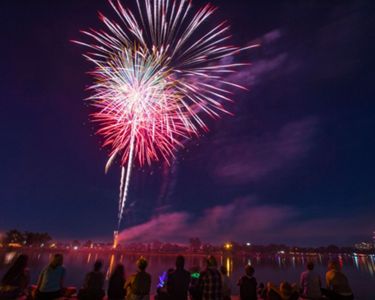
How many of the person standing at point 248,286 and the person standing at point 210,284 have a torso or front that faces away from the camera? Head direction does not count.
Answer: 2

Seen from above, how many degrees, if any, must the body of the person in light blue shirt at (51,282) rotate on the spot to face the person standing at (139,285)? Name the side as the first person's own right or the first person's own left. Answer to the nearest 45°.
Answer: approximately 90° to the first person's own right

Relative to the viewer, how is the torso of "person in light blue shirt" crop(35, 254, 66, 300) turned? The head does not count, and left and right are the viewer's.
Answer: facing away from the viewer and to the right of the viewer

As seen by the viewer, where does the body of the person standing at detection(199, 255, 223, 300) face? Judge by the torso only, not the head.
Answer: away from the camera

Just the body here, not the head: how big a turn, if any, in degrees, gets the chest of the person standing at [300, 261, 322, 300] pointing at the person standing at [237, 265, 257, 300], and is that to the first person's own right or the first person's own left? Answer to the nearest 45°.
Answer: approximately 135° to the first person's own left

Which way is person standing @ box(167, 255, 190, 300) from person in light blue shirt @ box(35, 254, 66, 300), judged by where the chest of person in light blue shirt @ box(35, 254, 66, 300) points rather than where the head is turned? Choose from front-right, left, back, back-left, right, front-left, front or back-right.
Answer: right

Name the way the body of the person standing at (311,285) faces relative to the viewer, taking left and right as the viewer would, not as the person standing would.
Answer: facing away from the viewer

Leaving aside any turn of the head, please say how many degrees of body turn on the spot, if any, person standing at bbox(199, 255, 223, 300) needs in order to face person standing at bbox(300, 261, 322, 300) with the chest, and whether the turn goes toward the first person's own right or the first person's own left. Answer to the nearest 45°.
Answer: approximately 45° to the first person's own right

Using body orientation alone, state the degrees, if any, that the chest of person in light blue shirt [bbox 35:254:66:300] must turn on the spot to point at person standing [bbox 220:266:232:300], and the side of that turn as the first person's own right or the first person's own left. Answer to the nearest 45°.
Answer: approximately 45° to the first person's own right

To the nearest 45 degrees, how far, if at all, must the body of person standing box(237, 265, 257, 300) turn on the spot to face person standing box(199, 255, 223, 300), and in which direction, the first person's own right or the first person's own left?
approximately 135° to the first person's own left

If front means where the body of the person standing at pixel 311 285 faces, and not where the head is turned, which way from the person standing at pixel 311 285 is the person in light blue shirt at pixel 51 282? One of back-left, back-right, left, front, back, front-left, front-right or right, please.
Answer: back-left

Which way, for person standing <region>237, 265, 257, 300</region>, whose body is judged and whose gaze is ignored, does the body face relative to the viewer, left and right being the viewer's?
facing away from the viewer

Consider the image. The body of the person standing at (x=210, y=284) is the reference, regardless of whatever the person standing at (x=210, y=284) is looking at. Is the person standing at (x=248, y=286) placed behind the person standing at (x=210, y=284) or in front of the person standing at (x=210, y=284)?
in front
